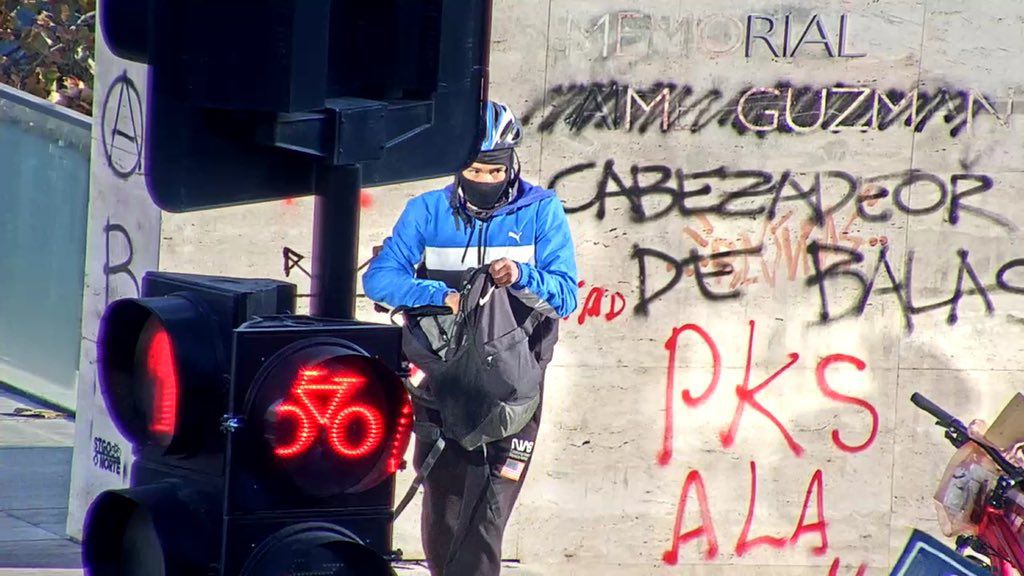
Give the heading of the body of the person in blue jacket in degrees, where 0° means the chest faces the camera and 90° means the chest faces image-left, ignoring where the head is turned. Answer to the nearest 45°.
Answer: approximately 0°

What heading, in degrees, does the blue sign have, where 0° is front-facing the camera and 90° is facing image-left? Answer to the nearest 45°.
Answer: approximately 0°

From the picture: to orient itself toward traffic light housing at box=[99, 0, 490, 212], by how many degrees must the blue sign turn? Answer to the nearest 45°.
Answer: approximately 45° to its right

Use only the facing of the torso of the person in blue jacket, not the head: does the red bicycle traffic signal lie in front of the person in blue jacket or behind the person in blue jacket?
in front

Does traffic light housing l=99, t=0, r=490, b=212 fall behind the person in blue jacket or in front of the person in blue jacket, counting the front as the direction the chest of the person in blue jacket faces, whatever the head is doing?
in front
